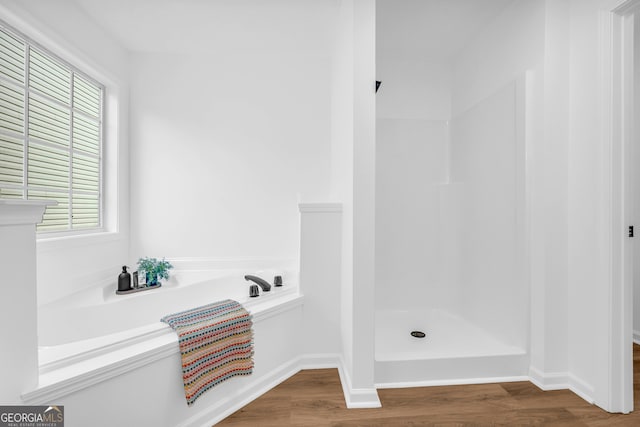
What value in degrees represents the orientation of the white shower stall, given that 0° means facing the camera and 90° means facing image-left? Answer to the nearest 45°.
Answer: approximately 0°

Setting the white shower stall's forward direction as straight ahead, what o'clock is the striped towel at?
The striped towel is roughly at 1 o'clock from the white shower stall.

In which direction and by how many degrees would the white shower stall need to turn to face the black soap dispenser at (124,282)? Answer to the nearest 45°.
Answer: approximately 45° to its right

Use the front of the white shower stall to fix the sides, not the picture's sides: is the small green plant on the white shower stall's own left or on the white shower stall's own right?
on the white shower stall's own right

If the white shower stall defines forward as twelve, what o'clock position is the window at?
The window is roughly at 2 o'clock from the white shower stall.

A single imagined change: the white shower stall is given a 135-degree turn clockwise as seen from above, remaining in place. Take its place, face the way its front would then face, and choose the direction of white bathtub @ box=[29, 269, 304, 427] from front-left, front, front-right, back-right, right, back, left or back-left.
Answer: left
